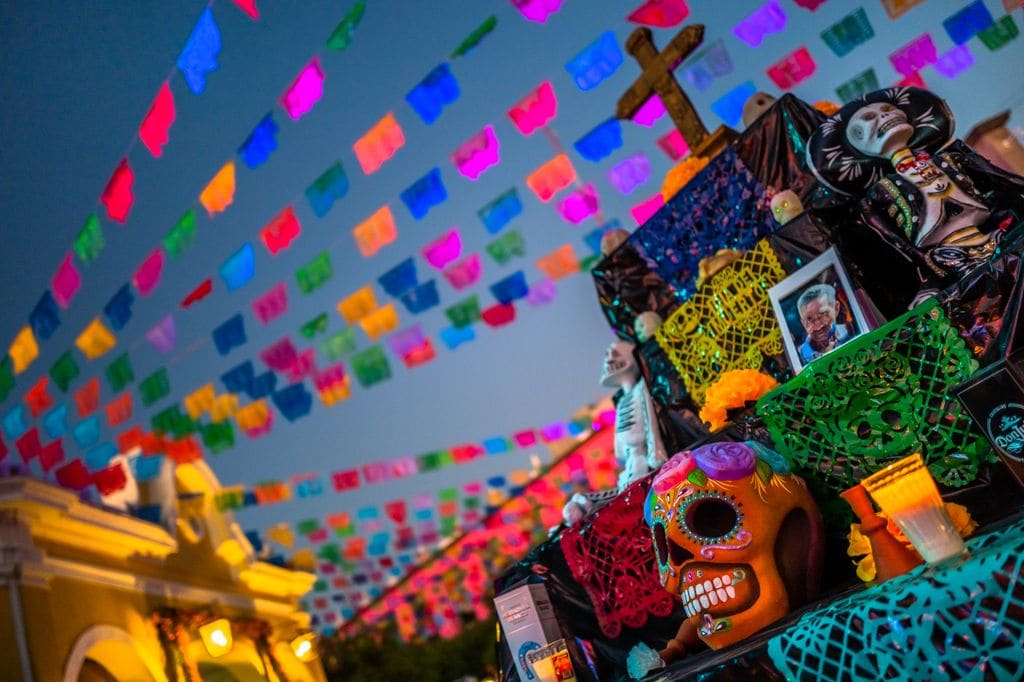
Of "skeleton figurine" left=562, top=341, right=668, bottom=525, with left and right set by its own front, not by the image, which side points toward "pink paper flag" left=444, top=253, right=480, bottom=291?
right

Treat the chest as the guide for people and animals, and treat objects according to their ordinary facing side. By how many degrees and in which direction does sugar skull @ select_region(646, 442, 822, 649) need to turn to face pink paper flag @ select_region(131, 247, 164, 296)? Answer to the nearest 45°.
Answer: approximately 90° to its right

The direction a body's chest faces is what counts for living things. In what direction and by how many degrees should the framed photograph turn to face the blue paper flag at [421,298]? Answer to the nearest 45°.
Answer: approximately 135° to its right
